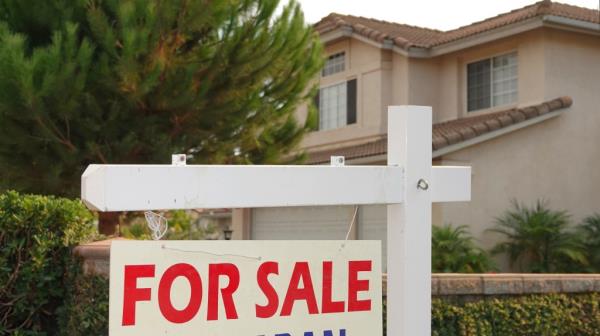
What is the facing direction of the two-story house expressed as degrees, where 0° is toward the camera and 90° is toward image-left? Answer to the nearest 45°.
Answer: approximately 45°

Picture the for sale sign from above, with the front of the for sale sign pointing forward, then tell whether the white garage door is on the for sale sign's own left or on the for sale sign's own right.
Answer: on the for sale sign's own left

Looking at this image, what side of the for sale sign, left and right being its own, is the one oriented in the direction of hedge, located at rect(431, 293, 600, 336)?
left

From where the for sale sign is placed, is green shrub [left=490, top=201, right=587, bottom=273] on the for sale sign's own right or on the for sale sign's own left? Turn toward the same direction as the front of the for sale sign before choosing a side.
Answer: on the for sale sign's own left

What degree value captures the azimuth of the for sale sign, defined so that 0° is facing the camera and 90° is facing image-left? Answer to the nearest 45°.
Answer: approximately 315°

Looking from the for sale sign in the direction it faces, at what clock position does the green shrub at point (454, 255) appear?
The green shrub is roughly at 8 o'clock from the for sale sign.
